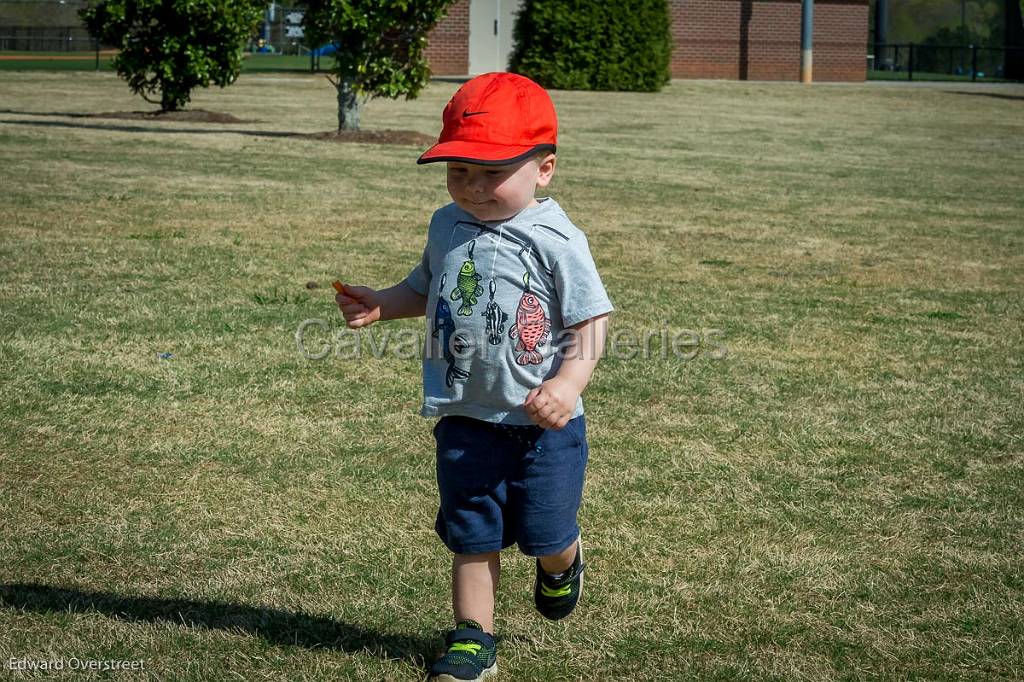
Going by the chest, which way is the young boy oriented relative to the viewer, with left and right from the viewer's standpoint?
facing the viewer and to the left of the viewer

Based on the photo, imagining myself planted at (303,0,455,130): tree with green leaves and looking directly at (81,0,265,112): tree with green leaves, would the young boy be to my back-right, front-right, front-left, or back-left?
back-left

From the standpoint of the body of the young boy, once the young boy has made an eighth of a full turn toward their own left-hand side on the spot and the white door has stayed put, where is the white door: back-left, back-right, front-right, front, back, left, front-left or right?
back

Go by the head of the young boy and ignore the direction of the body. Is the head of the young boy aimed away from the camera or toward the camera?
toward the camera

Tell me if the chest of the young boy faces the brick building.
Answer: no

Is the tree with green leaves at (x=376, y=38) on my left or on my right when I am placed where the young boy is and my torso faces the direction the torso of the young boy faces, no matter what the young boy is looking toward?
on my right

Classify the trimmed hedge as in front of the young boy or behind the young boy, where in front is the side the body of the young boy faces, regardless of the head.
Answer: behind

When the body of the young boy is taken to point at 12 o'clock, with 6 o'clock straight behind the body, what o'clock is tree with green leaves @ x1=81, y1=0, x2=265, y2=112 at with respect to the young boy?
The tree with green leaves is roughly at 4 o'clock from the young boy.
